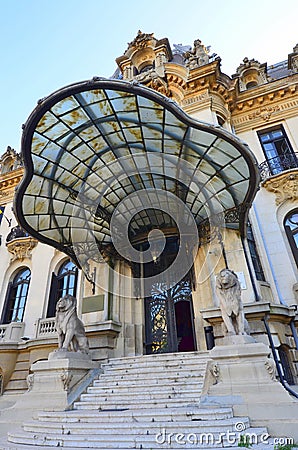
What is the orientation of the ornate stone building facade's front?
toward the camera

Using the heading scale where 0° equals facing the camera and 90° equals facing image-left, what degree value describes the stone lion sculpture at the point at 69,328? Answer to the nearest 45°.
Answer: approximately 45°

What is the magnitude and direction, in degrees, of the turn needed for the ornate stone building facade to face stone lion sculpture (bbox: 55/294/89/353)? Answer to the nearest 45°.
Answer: approximately 45° to its right

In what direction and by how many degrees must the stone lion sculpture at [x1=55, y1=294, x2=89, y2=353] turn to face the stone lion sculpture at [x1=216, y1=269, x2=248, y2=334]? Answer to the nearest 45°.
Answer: approximately 90° to its left

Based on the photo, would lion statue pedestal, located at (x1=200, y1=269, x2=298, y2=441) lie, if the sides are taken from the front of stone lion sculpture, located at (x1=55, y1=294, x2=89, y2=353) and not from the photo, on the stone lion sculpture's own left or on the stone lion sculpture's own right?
on the stone lion sculpture's own left

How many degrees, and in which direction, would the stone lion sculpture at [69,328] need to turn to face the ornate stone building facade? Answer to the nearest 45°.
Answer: approximately 135° to its left

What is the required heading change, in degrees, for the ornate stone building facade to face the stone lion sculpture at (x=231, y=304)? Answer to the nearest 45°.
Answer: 0° — it already faces it

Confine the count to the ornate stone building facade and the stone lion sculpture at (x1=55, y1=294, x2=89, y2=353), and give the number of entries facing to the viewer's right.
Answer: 0
